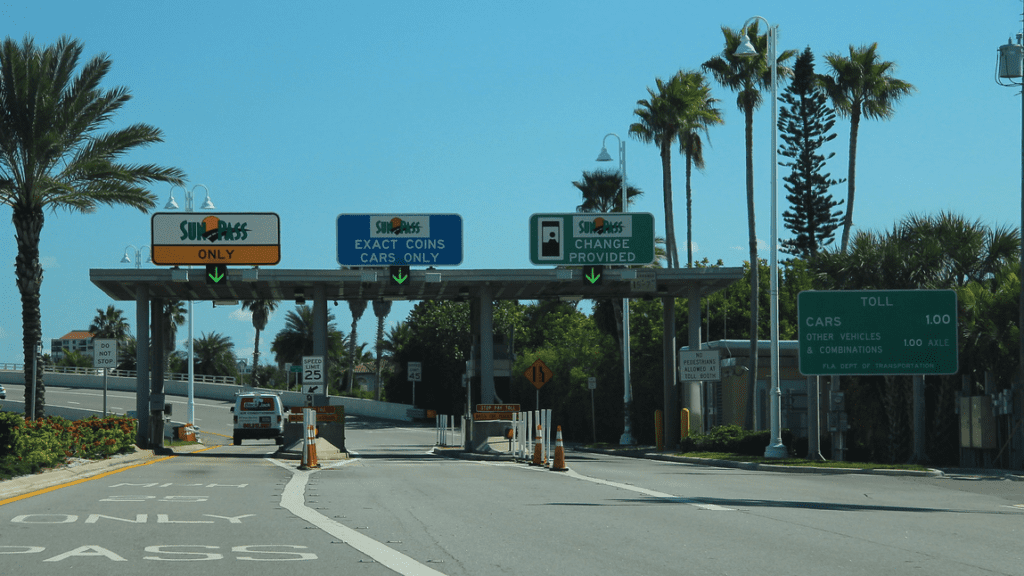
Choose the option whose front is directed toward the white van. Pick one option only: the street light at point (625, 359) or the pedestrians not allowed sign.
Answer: the street light

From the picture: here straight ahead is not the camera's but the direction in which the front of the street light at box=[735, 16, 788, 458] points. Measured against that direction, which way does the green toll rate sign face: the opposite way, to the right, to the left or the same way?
to the left

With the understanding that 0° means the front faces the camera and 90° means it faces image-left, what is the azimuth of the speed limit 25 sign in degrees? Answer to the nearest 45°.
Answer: approximately 0°

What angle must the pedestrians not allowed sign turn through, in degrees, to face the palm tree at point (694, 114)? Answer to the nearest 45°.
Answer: approximately 180°

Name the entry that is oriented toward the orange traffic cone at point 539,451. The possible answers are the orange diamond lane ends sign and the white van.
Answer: the orange diamond lane ends sign

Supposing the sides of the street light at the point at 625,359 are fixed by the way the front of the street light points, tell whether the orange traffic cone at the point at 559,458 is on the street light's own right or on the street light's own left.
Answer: on the street light's own left
